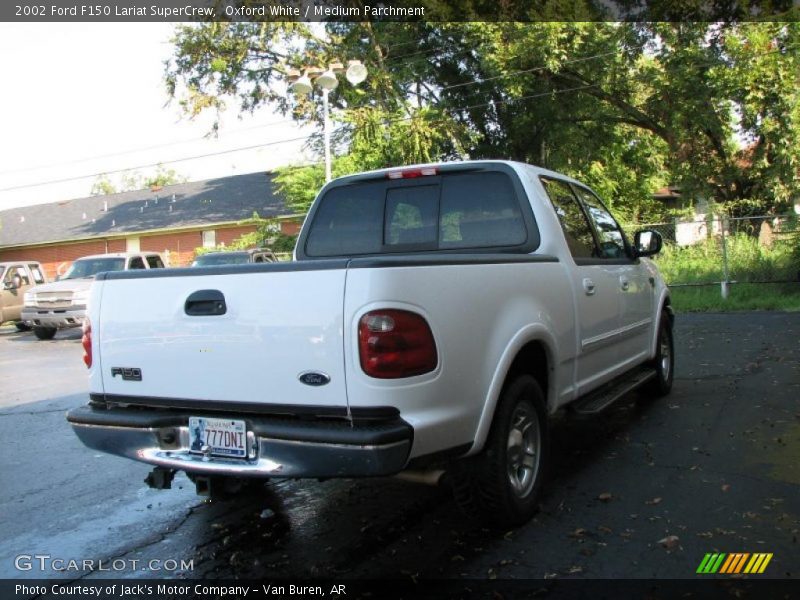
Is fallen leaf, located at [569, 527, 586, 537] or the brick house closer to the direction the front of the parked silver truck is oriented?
the fallen leaf

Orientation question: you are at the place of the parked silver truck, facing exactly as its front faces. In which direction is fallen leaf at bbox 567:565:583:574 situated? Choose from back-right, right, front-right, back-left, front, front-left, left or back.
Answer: front-left

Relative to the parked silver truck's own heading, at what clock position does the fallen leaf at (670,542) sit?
The fallen leaf is roughly at 10 o'clock from the parked silver truck.

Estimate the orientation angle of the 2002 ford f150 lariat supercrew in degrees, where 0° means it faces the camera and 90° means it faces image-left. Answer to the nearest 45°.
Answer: approximately 225°

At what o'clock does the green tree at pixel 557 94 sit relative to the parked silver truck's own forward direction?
The green tree is roughly at 7 o'clock from the parked silver truck.

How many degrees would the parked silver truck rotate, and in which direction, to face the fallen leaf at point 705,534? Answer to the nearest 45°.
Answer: approximately 45° to its left

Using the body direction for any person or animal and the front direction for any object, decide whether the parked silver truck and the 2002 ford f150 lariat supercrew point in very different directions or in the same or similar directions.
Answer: very different directions

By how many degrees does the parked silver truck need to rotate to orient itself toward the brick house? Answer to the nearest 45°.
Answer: approximately 135° to its right
